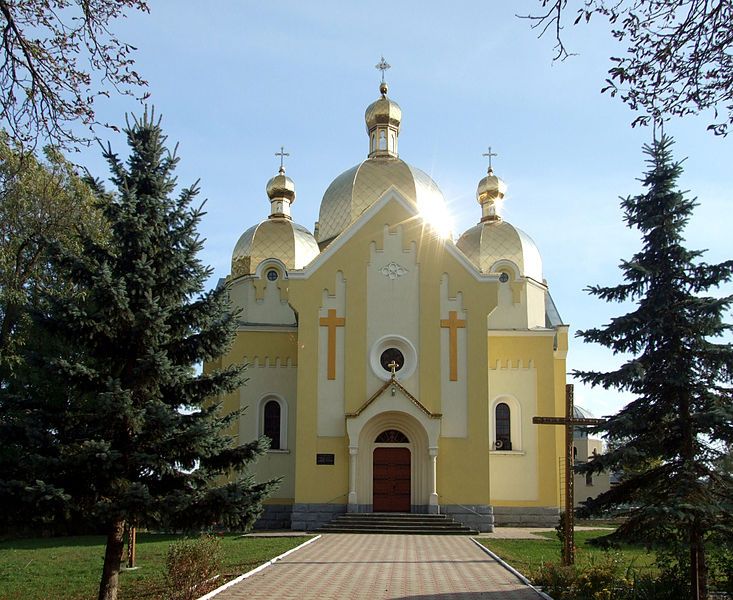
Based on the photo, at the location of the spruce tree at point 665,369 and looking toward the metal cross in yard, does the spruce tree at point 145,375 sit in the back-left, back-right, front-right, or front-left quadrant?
front-left

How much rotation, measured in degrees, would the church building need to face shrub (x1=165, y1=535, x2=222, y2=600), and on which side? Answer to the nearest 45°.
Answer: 0° — it already faces it

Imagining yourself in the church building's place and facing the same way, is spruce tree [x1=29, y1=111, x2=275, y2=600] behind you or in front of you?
in front

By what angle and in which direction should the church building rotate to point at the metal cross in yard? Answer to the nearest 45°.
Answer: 0° — it already faces it

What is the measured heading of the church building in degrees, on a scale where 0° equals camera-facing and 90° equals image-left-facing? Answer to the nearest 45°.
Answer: approximately 0°

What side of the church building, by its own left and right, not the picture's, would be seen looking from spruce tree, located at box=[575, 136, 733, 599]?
front

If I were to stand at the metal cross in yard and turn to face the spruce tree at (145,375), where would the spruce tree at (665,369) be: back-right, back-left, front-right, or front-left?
back-left

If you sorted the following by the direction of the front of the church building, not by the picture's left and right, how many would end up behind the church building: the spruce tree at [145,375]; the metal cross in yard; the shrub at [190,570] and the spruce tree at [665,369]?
0
